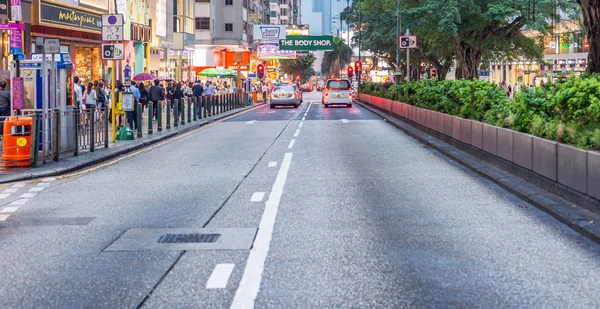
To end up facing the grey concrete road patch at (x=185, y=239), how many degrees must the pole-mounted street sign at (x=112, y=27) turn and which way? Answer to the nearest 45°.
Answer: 0° — it already faces it

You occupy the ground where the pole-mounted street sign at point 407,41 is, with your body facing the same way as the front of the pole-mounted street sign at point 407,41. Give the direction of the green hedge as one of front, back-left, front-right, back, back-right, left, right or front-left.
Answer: front

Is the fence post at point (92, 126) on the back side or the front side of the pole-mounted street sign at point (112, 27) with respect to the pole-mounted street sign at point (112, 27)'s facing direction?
on the front side

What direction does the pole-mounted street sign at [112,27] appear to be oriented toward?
toward the camera

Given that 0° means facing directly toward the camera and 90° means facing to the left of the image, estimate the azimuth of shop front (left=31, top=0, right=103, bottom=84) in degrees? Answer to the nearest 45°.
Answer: approximately 315°

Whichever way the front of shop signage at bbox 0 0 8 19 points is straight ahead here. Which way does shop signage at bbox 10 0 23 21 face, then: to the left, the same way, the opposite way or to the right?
the same way

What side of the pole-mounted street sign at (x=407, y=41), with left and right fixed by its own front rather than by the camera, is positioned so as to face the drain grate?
front

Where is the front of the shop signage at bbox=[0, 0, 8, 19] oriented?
toward the camera

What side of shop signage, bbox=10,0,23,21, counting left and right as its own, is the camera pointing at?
front
